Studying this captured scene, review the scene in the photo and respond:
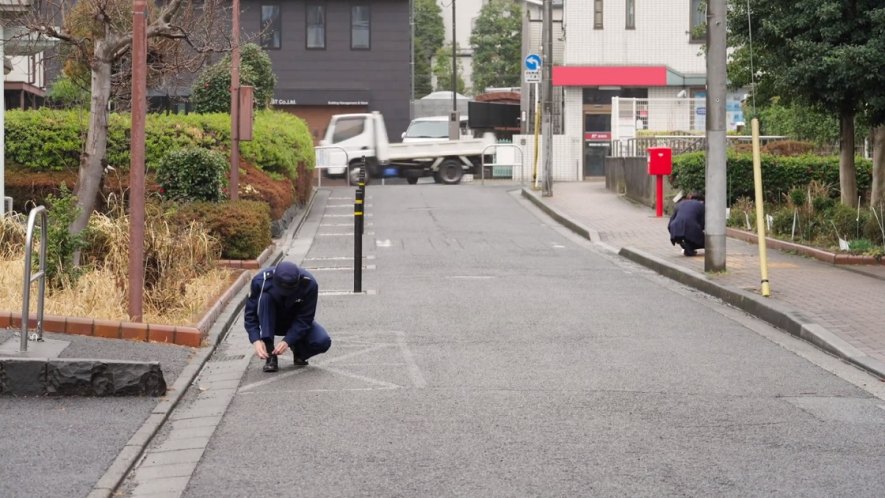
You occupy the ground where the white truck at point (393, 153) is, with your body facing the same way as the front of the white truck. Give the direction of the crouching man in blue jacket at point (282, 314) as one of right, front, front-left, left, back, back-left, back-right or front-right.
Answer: left

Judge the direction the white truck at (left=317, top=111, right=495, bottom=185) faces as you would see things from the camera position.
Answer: facing to the left of the viewer

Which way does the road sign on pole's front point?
toward the camera

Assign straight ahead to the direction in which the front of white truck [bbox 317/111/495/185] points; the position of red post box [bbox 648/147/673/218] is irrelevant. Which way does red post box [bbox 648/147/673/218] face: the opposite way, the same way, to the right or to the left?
to the left

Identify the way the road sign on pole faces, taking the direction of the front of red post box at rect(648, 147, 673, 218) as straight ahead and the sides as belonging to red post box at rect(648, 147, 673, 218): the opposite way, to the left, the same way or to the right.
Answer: the same way

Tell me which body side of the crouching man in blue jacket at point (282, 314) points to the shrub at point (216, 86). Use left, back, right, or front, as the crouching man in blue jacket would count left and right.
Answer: back

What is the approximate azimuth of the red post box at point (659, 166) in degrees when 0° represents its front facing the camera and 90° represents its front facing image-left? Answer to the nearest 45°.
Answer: approximately 0°

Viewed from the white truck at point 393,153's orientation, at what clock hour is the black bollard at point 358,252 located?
The black bollard is roughly at 9 o'clock from the white truck.

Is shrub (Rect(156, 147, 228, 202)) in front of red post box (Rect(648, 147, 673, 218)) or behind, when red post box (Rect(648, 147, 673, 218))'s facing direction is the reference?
in front

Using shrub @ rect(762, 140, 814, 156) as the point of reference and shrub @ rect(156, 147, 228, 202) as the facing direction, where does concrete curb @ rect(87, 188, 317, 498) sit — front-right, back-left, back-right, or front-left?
front-left

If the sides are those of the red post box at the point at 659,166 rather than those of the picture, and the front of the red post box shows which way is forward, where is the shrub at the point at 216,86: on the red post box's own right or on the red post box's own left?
on the red post box's own right

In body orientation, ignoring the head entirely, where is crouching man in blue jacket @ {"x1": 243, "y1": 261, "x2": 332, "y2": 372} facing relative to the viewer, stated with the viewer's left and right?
facing the viewer

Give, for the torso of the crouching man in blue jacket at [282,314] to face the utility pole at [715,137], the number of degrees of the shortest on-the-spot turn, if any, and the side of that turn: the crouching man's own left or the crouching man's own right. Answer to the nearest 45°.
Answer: approximately 135° to the crouching man's own left

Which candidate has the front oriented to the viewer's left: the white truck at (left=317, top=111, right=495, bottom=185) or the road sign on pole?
the white truck

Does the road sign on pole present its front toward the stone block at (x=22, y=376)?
yes
